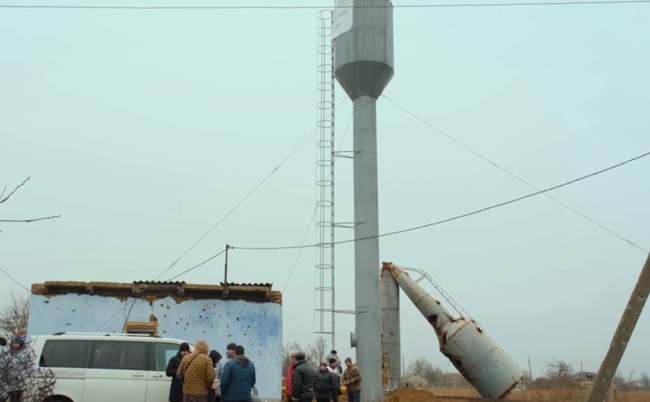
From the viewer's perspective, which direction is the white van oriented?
to the viewer's right

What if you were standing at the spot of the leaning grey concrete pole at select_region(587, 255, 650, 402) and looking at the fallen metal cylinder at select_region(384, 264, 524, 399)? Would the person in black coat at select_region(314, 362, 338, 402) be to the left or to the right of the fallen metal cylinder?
left

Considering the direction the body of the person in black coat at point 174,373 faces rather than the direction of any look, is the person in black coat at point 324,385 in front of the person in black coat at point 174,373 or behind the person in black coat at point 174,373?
in front

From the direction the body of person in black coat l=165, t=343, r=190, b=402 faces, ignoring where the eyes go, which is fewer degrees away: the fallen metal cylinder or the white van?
the fallen metal cylinder

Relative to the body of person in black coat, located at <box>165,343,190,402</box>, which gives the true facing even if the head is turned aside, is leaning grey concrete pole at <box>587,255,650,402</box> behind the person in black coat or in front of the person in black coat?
in front

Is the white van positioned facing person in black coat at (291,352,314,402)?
yes
